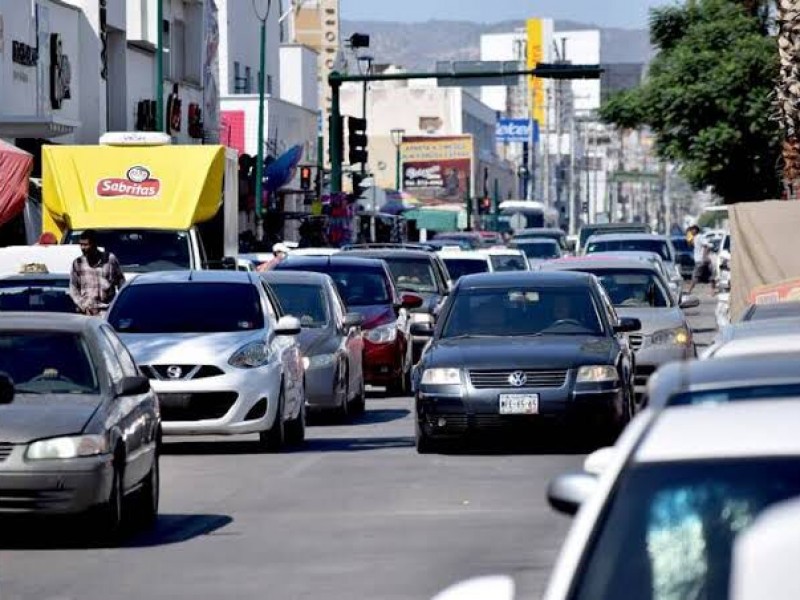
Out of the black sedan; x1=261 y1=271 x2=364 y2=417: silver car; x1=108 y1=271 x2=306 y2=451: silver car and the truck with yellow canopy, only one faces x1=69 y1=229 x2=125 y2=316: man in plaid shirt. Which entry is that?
the truck with yellow canopy

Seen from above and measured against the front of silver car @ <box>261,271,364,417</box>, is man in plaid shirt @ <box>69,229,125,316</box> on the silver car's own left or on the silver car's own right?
on the silver car's own right

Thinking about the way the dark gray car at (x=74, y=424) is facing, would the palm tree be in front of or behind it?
behind

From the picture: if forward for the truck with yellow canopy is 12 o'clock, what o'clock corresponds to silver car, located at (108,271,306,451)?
The silver car is roughly at 12 o'clock from the truck with yellow canopy.

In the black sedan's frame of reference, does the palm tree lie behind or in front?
behind
